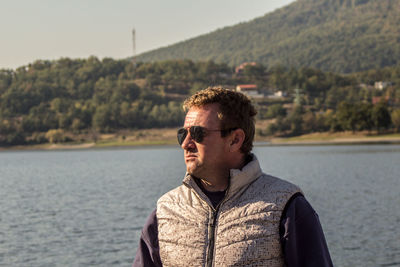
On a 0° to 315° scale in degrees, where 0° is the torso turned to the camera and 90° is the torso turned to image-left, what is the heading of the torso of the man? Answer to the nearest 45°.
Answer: approximately 45°
